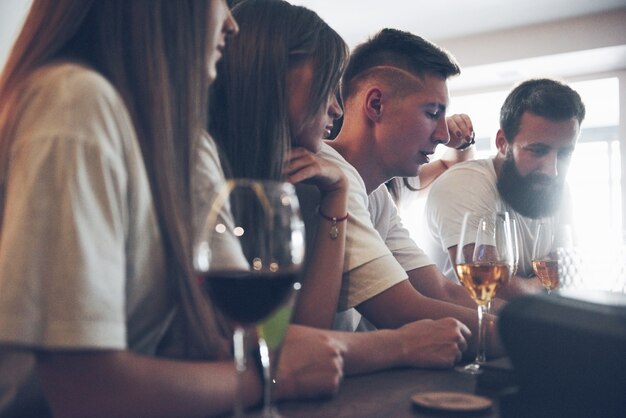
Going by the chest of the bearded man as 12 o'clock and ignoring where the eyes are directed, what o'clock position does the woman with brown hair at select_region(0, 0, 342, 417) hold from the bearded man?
The woman with brown hair is roughly at 2 o'clock from the bearded man.

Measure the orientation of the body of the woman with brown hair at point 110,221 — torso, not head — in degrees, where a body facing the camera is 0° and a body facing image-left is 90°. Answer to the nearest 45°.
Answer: approximately 270°

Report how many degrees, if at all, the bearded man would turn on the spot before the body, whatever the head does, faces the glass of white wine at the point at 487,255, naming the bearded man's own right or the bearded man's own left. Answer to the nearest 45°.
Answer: approximately 45° to the bearded man's own right
